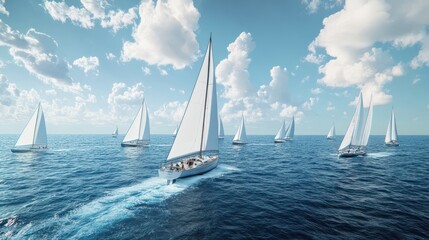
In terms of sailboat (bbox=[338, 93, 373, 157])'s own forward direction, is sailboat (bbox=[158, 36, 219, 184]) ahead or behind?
ahead

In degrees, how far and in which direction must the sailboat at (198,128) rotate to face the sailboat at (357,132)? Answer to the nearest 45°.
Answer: approximately 45° to its right

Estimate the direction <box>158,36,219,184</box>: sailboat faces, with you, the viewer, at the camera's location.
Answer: facing away from the viewer and to the right of the viewer
